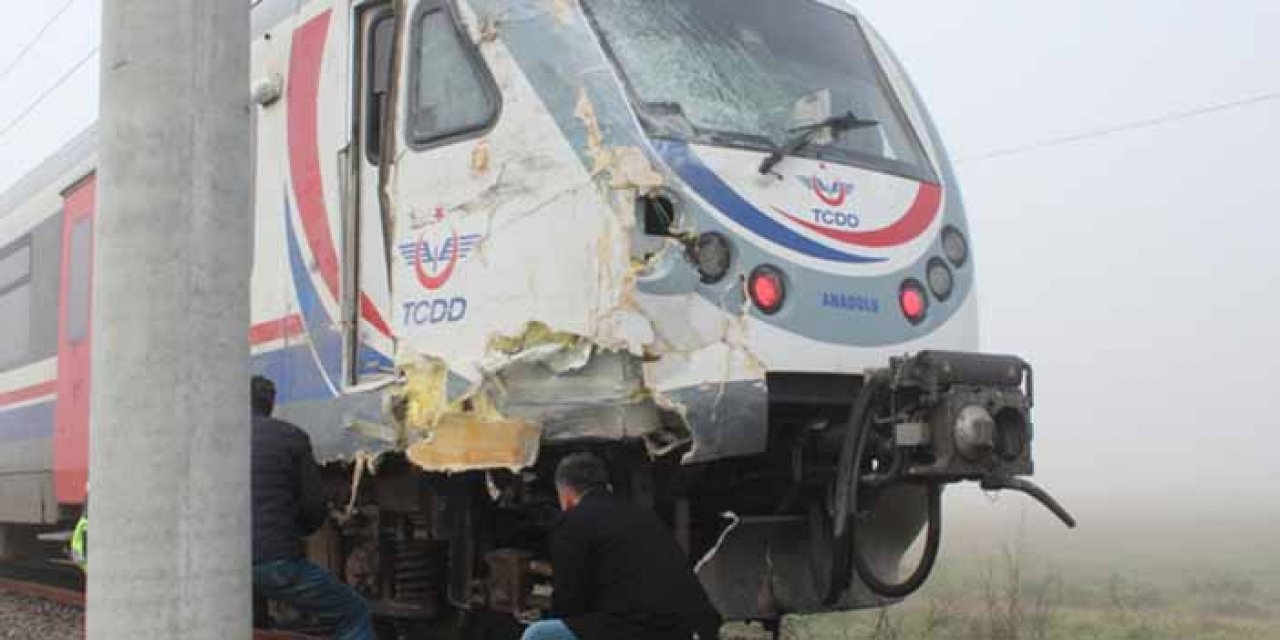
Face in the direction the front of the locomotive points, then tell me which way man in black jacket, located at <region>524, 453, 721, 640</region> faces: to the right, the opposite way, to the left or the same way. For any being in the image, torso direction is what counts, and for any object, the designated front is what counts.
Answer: the opposite way

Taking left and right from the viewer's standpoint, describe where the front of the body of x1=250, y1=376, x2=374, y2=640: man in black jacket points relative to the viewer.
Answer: facing away from the viewer and to the right of the viewer

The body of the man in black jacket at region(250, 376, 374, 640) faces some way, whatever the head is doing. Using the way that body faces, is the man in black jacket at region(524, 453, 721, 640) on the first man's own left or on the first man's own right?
on the first man's own right

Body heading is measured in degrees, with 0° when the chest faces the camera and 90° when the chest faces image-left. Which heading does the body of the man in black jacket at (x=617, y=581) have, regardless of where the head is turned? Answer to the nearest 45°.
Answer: approximately 135°

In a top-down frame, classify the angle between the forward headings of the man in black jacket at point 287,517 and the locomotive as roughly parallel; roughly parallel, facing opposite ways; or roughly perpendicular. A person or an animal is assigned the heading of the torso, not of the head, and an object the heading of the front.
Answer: roughly perpendicular

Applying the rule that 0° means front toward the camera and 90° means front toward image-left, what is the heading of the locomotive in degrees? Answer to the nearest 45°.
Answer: approximately 315°
